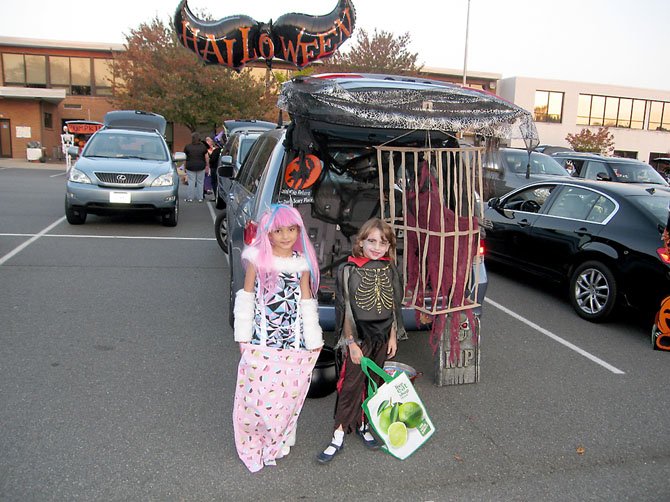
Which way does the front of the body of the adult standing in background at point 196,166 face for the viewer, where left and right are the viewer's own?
facing away from the viewer

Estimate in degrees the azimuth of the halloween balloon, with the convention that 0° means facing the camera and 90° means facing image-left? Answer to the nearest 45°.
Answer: approximately 0°

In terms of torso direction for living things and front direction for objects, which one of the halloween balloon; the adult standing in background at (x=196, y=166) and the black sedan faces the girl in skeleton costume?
the halloween balloon

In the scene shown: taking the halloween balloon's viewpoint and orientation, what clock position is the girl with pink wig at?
The girl with pink wig is roughly at 12 o'clock from the halloween balloon.

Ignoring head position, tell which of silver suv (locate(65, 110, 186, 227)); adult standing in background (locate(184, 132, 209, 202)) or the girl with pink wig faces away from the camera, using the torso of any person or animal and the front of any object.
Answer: the adult standing in background

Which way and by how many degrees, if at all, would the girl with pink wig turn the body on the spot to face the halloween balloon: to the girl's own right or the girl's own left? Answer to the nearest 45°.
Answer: approximately 180°

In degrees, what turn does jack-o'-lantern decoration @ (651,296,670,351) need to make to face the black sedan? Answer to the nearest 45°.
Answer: approximately 180°

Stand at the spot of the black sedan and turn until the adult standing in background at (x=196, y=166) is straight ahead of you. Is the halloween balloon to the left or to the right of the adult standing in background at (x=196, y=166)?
left

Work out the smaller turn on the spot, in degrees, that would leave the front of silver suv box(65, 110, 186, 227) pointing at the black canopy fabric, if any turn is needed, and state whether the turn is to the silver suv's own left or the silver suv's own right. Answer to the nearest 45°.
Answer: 0° — it already faces it

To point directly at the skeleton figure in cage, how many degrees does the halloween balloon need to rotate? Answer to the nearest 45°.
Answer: approximately 90° to its left

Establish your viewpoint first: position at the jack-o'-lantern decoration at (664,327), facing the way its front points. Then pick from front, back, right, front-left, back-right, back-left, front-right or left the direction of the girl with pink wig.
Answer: front-right
